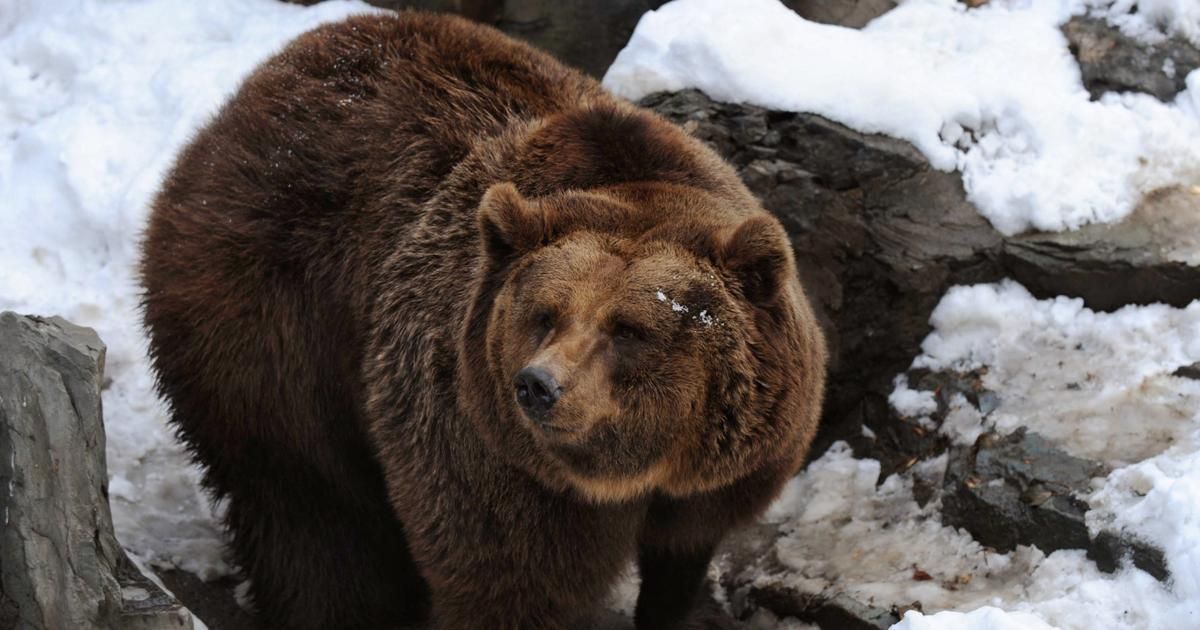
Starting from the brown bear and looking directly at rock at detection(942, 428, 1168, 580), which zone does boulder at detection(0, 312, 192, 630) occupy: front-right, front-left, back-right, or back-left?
back-right

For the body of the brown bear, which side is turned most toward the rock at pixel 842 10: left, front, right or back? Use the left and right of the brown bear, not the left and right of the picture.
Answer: left

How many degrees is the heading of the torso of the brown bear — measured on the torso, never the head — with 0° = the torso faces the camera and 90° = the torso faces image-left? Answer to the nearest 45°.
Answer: approximately 315°

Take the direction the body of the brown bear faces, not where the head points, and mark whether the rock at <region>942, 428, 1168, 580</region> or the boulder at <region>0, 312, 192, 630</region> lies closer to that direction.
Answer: the rock

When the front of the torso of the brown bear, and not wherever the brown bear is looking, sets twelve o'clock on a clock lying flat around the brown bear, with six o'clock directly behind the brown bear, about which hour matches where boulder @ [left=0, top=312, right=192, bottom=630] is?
The boulder is roughly at 4 o'clock from the brown bear.

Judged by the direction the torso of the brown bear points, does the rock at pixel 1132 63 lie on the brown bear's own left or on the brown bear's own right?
on the brown bear's own left

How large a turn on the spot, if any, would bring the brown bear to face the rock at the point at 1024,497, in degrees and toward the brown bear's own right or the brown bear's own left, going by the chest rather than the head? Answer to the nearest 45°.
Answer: approximately 45° to the brown bear's own left

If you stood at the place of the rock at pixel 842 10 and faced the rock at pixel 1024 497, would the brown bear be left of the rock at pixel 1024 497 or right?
right
